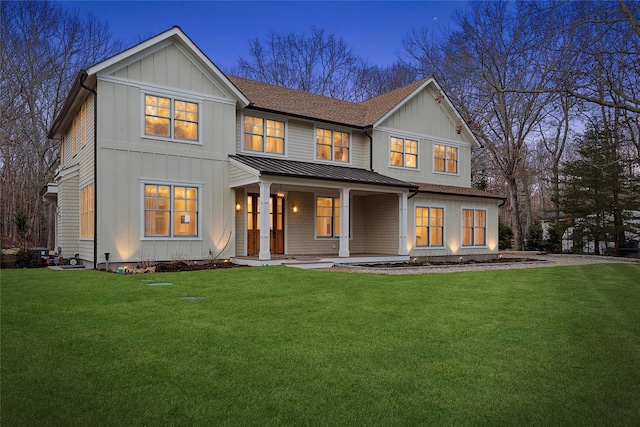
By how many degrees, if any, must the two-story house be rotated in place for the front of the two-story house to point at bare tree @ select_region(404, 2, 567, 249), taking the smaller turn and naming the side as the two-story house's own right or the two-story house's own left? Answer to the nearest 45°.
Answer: approximately 90° to the two-story house's own left

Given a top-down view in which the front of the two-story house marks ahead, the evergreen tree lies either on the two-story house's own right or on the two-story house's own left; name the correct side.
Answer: on the two-story house's own left

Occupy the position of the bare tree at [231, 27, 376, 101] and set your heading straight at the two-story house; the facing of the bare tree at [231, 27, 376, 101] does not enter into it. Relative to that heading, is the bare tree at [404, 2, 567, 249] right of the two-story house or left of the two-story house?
left

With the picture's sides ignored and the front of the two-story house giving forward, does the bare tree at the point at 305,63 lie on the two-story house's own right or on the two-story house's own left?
on the two-story house's own left

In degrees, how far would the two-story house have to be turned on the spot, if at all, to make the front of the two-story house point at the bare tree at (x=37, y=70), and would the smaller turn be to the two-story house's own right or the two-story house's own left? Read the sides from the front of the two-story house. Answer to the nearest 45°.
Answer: approximately 180°

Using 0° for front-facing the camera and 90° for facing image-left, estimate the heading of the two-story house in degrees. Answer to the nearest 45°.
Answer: approximately 315°
